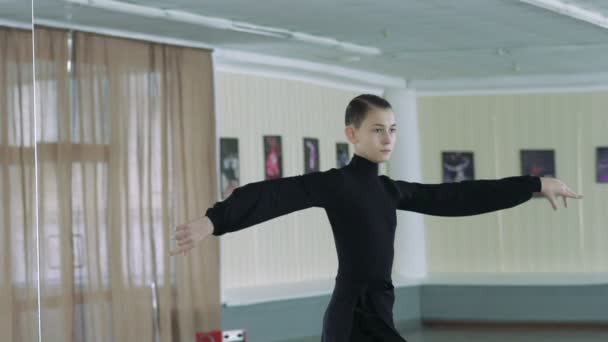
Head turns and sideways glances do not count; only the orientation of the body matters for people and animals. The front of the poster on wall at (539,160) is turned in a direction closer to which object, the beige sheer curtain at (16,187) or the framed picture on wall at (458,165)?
the beige sheer curtain

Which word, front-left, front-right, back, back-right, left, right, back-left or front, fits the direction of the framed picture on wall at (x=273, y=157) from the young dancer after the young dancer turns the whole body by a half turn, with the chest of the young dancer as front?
front-right

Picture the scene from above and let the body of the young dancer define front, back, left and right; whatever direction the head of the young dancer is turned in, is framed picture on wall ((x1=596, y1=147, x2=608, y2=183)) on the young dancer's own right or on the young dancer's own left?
on the young dancer's own left

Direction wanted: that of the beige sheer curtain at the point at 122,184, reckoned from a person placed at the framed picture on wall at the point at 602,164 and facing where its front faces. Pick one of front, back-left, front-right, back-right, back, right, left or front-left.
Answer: front-right

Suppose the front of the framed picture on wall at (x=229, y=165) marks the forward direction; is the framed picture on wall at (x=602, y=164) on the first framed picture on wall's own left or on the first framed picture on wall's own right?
on the first framed picture on wall's own left

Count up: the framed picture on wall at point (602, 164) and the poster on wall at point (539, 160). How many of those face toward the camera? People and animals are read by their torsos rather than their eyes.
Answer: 2

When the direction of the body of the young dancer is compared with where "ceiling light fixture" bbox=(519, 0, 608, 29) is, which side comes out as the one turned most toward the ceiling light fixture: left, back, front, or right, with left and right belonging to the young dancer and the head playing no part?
left

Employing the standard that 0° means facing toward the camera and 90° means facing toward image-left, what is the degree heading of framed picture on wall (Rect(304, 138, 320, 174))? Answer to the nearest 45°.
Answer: approximately 315°

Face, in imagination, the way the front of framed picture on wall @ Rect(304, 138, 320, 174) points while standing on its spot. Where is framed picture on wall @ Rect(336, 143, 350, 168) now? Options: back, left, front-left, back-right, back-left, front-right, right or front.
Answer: left

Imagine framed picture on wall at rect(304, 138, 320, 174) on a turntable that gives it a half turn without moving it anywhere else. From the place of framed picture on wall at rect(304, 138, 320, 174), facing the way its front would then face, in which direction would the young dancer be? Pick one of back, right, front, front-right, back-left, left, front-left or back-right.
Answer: back-left

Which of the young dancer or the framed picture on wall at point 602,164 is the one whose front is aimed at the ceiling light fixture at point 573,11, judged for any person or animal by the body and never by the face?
the framed picture on wall
